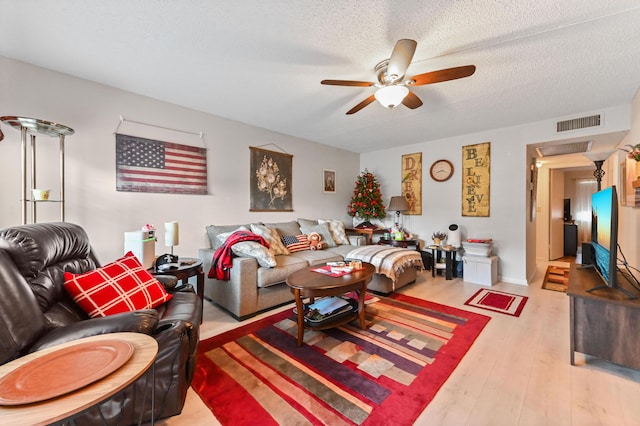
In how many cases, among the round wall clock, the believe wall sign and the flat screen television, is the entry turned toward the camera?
2

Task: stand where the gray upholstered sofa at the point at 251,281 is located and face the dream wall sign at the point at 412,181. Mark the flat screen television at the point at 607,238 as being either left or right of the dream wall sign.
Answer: right

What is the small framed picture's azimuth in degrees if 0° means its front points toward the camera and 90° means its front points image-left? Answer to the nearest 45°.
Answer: approximately 315°

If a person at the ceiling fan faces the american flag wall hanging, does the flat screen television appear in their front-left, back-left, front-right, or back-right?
back-right

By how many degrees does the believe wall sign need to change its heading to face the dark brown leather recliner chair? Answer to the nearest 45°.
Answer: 0° — it already faces it

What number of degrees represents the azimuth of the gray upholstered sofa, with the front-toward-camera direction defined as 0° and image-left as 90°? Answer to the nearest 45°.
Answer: approximately 315°

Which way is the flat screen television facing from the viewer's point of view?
to the viewer's left

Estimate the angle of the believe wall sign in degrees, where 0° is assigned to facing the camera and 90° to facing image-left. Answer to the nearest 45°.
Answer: approximately 0°

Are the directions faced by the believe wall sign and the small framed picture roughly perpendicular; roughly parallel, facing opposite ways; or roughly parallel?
roughly perpendicular
